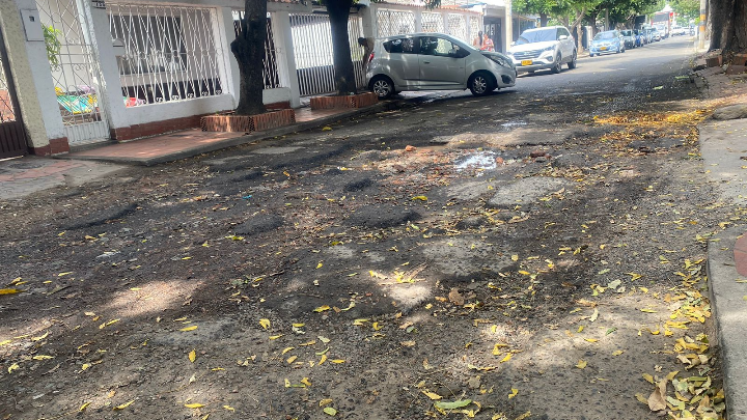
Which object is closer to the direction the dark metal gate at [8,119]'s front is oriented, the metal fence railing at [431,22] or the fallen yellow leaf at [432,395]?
the fallen yellow leaf

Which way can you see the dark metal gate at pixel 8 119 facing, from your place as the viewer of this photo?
facing the viewer and to the right of the viewer

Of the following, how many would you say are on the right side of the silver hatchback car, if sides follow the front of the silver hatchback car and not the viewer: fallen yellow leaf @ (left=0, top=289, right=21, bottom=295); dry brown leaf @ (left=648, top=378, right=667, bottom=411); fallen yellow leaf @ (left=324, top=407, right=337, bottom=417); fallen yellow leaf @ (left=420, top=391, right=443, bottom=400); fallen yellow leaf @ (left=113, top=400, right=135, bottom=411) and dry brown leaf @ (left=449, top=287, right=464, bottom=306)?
6

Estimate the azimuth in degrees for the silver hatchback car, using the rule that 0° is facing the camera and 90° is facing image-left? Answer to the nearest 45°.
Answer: approximately 270°

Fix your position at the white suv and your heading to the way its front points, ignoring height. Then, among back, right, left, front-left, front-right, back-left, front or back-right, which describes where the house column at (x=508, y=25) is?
back-right

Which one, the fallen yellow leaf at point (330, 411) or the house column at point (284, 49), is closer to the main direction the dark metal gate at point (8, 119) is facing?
the fallen yellow leaf

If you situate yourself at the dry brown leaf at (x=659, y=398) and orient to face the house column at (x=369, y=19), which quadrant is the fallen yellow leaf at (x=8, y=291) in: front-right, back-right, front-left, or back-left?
front-left

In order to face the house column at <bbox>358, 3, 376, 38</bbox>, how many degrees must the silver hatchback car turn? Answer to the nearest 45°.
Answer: approximately 135° to its left

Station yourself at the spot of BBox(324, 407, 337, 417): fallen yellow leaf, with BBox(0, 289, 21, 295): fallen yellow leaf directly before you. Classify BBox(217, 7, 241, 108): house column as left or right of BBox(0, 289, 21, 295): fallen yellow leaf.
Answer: right

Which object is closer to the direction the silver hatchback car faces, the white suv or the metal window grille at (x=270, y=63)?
the white suv

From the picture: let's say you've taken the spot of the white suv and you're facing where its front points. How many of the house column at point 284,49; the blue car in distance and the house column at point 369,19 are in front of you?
2

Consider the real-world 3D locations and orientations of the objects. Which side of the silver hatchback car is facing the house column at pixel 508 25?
left

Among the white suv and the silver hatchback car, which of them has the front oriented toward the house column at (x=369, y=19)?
the white suv

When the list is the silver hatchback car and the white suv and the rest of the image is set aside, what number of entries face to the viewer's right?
1

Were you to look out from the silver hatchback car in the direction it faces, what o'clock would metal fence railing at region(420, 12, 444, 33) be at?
The metal fence railing is roughly at 9 o'clock from the silver hatchback car.

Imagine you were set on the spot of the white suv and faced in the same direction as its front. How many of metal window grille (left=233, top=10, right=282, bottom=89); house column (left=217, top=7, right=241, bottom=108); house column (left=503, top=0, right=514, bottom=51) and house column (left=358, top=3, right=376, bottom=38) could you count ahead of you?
3

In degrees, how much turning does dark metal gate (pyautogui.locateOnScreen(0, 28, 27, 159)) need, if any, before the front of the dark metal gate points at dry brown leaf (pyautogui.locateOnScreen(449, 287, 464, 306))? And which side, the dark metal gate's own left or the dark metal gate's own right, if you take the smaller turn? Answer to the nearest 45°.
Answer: approximately 45° to the dark metal gate's own right
